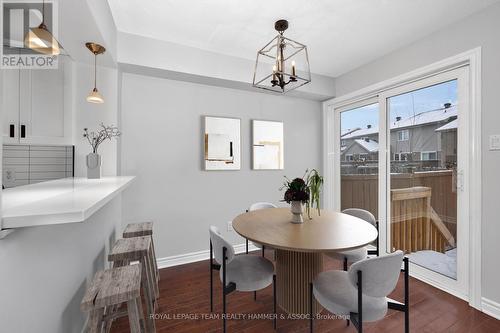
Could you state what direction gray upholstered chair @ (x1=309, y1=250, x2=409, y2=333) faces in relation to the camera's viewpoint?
facing away from the viewer and to the left of the viewer

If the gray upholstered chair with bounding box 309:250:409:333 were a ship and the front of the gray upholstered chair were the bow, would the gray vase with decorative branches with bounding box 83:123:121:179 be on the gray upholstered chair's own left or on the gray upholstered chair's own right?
on the gray upholstered chair's own left

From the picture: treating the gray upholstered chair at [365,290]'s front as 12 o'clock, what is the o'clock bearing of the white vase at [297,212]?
The white vase is roughly at 12 o'clock from the gray upholstered chair.

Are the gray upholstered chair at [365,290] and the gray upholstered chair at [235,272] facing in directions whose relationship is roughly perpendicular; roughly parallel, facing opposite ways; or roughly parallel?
roughly perpendicular

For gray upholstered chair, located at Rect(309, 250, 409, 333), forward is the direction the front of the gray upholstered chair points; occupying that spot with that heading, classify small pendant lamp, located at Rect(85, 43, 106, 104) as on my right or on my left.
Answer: on my left

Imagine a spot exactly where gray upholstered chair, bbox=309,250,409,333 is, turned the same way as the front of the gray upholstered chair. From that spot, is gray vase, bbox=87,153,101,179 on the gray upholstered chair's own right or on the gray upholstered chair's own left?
on the gray upholstered chair's own left

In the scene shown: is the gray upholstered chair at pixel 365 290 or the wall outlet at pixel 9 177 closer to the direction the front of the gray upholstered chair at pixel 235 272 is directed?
the gray upholstered chair

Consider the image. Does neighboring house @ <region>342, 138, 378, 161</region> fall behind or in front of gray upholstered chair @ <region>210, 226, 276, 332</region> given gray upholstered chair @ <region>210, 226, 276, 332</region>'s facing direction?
in front

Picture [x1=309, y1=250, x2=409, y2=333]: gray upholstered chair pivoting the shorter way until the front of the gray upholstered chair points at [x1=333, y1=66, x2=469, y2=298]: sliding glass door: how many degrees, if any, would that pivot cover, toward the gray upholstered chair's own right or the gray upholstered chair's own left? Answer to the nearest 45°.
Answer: approximately 45° to the gray upholstered chair's own right

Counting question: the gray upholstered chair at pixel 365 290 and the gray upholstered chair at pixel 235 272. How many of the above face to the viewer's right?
1

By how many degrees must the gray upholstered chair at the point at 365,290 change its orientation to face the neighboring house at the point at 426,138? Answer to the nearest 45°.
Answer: approximately 45° to its right

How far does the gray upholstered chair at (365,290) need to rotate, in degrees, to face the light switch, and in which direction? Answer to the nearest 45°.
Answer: approximately 90° to its right

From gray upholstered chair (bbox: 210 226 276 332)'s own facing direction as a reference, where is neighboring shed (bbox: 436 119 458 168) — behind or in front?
in front

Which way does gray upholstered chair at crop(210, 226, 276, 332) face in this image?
to the viewer's right

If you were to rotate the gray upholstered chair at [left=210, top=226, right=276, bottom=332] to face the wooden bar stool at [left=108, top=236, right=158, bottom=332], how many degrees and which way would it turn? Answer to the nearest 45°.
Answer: approximately 180°
